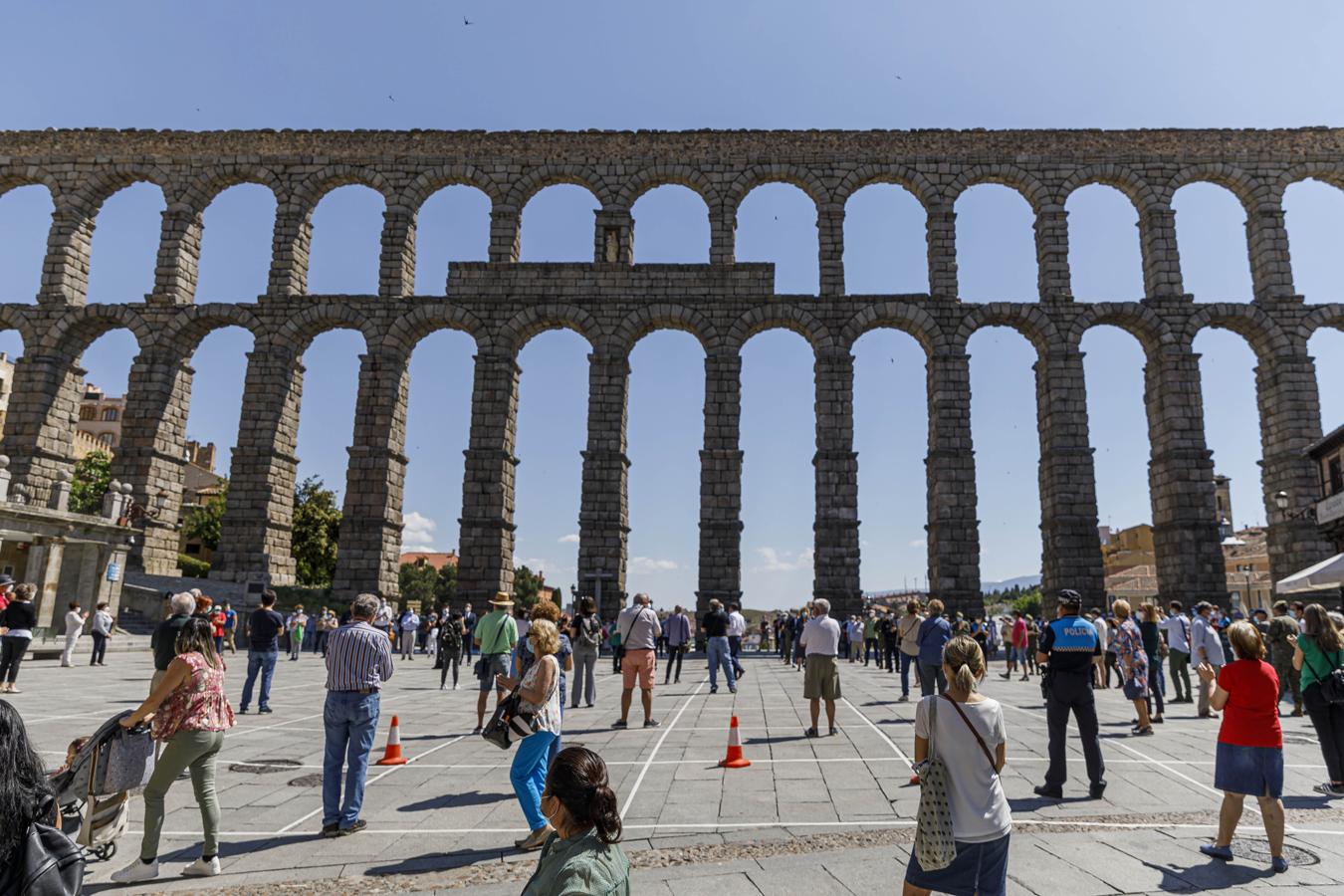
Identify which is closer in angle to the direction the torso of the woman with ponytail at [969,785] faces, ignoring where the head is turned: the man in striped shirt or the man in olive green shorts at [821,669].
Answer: the man in olive green shorts

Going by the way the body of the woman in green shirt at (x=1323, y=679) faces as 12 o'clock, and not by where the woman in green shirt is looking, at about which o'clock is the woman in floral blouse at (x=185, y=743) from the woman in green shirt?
The woman in floral blouse is roughly at 9 o'clock from the woman in green shirt.

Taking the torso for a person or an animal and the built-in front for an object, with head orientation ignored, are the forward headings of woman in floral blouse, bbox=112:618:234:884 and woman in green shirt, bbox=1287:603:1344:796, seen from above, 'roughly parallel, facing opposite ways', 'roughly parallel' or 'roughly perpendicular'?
roughly perpendicular

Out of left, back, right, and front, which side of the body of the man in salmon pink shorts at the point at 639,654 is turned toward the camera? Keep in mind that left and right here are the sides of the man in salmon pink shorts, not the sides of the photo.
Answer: back

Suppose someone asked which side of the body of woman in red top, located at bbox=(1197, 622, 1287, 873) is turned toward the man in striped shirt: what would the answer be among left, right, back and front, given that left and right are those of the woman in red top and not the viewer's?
left

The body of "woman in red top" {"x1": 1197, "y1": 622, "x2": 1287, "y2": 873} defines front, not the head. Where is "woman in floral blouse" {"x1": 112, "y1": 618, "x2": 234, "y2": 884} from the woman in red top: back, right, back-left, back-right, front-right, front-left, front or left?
left

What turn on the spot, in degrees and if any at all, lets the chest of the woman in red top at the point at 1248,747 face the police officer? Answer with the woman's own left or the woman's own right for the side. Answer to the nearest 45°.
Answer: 0° — they already face them

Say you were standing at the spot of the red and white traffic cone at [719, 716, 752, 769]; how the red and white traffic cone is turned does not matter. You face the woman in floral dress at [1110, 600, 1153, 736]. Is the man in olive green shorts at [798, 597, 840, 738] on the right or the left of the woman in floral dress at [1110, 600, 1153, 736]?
left

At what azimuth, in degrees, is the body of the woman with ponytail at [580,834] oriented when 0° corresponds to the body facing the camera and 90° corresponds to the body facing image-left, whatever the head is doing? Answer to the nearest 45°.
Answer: approximately 135°

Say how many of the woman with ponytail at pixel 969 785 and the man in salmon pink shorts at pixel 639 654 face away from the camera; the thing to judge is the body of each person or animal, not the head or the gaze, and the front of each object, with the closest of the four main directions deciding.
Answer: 2

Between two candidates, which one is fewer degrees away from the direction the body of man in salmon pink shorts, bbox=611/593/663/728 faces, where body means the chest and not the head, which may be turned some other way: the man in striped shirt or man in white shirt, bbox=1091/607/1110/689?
the man in white shirt

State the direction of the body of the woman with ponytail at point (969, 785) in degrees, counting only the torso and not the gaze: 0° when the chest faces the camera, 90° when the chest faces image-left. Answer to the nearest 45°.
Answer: approximately 180°

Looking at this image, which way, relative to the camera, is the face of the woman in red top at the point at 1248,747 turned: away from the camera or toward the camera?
away from the camera

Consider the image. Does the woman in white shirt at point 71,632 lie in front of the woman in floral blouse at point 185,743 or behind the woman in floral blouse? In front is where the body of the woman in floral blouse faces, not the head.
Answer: in front

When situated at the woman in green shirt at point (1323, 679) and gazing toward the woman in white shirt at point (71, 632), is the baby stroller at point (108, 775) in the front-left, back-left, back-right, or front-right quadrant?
front-left
